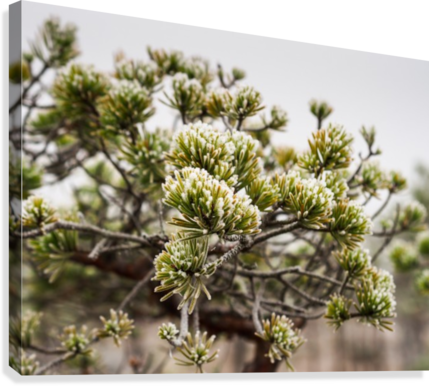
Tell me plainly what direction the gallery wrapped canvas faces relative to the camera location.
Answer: facing the viewer and to the right of the viewer
